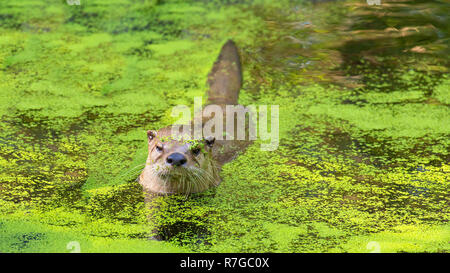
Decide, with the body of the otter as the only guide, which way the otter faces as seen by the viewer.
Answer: toward the camera
